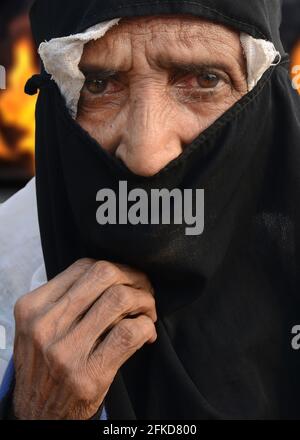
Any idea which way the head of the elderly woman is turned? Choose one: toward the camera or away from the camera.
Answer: toward the camera

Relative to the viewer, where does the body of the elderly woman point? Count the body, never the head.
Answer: toward the camera
